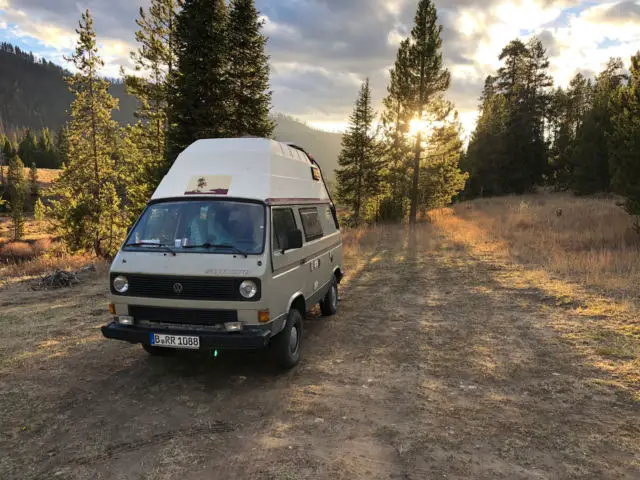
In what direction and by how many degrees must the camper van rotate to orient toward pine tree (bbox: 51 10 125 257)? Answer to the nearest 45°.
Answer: approximately 135° to its right

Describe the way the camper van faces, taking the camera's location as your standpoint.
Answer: facing the viewer and to the left of the viewer

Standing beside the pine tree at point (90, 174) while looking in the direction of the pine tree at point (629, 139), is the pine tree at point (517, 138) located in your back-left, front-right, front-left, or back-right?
front-left

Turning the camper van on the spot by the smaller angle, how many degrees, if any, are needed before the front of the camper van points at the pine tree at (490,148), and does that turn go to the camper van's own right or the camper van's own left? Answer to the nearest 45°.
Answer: approximately 180°

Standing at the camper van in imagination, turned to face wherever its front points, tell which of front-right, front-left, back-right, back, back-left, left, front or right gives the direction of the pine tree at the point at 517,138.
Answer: back

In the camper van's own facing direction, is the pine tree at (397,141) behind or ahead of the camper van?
behind

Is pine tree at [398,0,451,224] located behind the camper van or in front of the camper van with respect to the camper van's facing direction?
behind

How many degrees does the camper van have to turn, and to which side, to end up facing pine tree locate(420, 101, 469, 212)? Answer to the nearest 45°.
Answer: approximately 180°

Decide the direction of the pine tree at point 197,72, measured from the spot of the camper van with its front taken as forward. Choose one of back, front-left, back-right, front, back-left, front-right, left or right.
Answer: back-right
